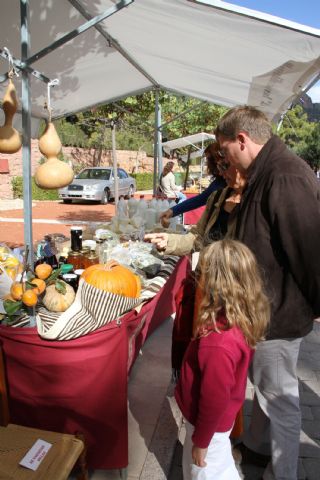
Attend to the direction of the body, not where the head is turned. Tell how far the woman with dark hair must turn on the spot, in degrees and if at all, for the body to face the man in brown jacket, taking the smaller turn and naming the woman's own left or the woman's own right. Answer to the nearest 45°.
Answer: approximately 90° to the woman's own left

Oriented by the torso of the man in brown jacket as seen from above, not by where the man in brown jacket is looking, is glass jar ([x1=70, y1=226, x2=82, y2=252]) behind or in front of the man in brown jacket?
in front

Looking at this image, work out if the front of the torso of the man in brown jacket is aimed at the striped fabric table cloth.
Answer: yes

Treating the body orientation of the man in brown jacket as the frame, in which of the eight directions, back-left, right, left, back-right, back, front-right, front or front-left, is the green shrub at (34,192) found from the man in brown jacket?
front-right

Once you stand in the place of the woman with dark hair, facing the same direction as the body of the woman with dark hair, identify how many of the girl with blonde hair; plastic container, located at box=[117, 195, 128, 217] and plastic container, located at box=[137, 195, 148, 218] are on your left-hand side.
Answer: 1

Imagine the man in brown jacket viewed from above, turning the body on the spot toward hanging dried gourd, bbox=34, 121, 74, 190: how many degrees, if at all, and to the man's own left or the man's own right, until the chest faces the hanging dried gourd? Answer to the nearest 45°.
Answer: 0° — they already face it

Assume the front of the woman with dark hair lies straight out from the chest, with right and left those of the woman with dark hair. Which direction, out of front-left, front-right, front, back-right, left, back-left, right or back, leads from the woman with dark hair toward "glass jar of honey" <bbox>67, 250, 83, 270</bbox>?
front-left

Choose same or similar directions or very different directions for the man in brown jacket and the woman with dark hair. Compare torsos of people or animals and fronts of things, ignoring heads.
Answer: same or similar directions

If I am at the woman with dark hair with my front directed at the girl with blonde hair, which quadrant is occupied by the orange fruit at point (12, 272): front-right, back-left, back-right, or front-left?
front-right

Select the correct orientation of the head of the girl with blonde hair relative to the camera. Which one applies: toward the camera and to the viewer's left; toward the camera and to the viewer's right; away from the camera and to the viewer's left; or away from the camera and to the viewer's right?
away from the camera and to the viewer's left

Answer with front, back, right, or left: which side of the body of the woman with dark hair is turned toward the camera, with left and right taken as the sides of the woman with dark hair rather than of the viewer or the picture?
left

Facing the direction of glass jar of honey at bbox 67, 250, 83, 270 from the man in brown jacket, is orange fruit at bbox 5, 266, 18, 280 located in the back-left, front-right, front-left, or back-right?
front-left

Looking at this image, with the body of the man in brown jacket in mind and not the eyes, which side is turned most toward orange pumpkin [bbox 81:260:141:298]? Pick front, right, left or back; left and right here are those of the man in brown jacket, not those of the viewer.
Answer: front

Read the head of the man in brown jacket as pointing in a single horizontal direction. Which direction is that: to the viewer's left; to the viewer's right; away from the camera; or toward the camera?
to the viewer's left

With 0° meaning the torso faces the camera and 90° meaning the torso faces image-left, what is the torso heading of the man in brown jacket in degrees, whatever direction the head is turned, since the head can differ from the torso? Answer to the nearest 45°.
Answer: approximately 90°

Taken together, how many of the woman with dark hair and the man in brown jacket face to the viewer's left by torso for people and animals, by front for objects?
2

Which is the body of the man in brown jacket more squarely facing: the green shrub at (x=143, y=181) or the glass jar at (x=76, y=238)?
the glass jar
